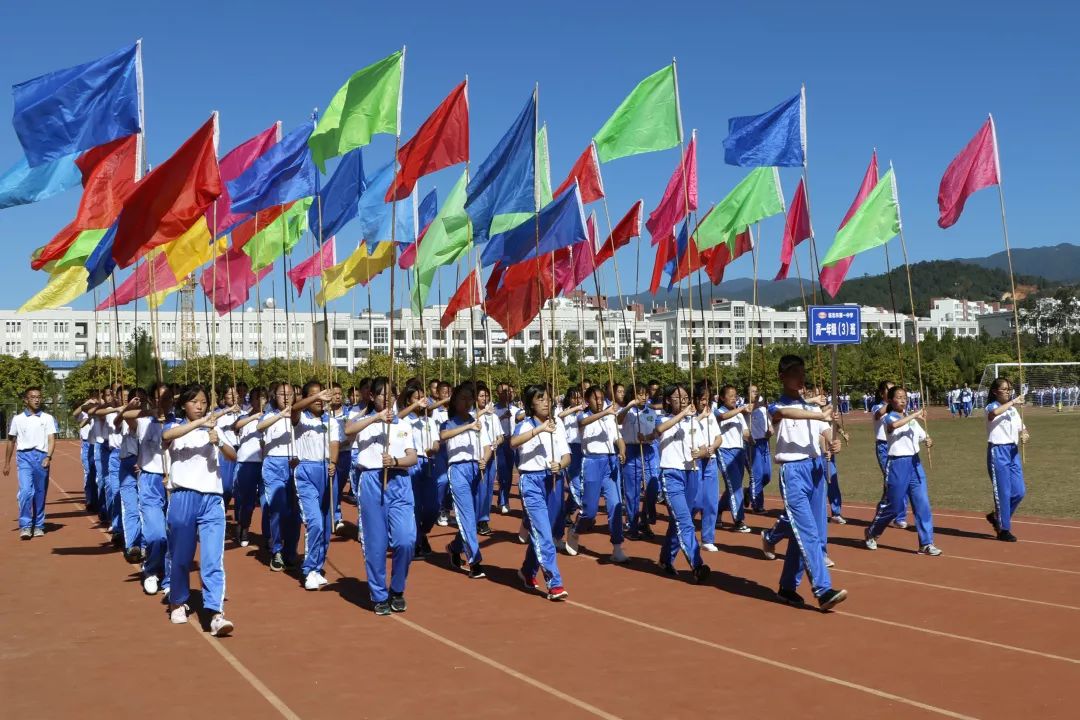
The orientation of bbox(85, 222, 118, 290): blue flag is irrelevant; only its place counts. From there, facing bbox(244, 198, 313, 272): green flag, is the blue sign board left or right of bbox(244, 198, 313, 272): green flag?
right

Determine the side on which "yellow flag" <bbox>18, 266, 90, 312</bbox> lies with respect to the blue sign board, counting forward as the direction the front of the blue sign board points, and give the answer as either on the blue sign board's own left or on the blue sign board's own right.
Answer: on the blue sign board's own right

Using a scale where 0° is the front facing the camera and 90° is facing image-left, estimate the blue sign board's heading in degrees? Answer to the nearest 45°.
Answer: approximately 0°

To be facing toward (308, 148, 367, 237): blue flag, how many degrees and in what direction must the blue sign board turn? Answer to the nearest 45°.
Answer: approximately 45° to its right

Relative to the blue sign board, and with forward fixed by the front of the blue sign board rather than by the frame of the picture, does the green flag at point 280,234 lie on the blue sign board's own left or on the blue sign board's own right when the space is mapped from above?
on the blue sign board's own right

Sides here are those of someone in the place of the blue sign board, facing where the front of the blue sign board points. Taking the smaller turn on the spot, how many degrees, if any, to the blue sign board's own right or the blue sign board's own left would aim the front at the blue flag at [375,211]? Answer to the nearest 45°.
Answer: approximately 45° to the blue sign board's own right
